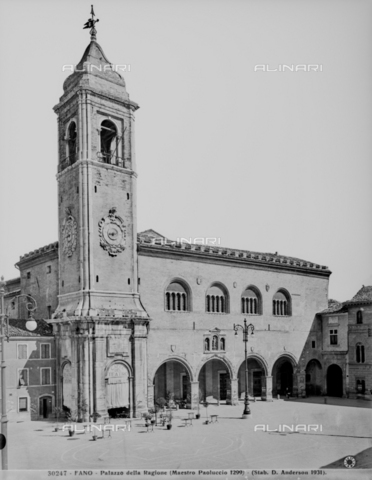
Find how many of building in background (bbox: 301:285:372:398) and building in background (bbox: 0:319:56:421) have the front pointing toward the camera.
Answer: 2

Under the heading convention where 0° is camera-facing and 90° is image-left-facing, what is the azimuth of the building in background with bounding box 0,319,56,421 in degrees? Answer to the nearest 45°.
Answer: approximately 0°
